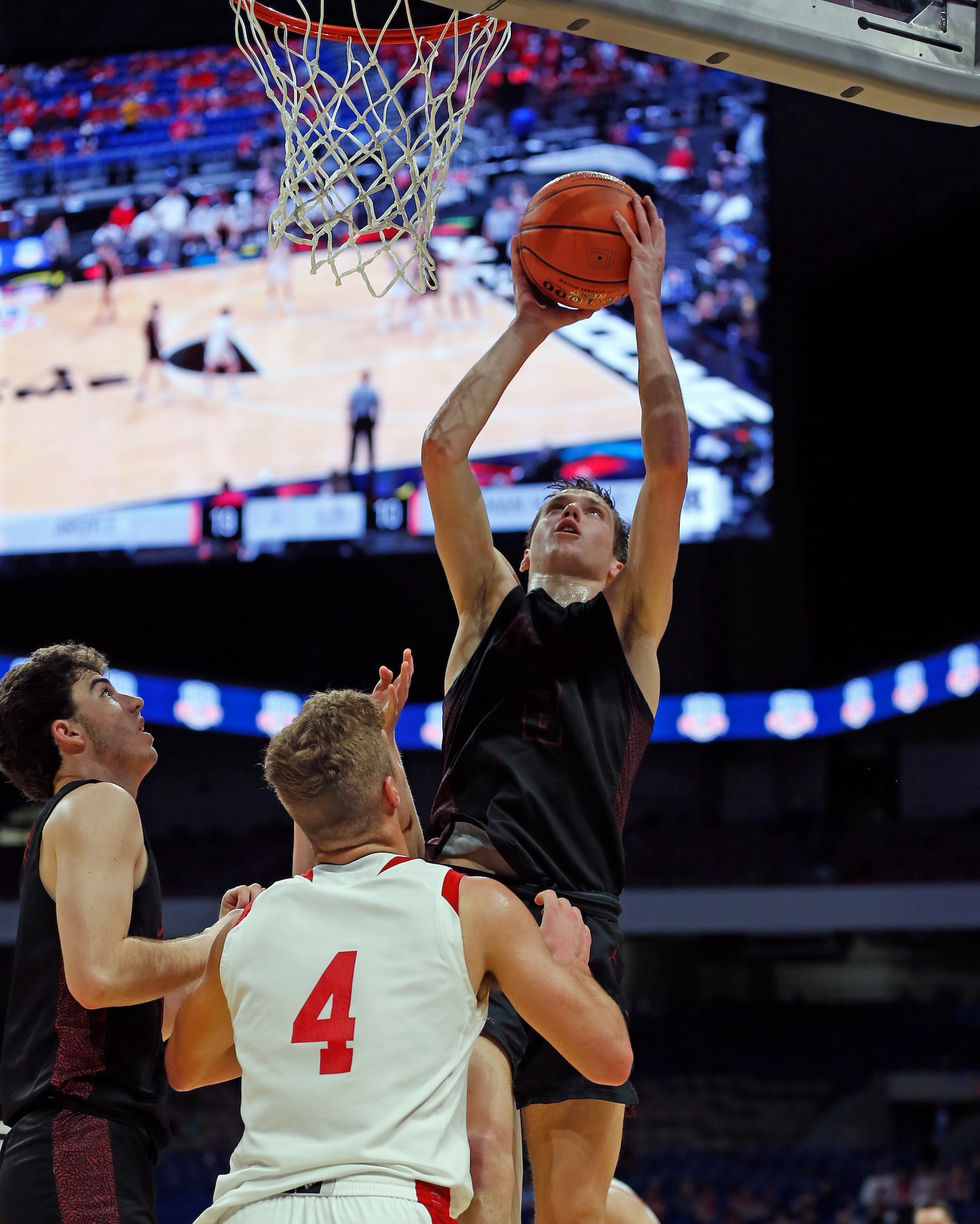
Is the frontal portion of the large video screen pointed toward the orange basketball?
yes

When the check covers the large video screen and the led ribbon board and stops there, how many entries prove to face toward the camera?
2

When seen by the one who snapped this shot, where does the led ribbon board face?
facing the viewer

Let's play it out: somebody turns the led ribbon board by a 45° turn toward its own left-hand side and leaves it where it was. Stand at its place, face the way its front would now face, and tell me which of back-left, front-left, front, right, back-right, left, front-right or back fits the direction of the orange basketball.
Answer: front-right

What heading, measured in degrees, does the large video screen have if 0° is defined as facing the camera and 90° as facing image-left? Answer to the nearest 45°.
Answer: approximately 0°

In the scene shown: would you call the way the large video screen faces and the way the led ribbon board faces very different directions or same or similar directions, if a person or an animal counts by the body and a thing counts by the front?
same or similar directions
